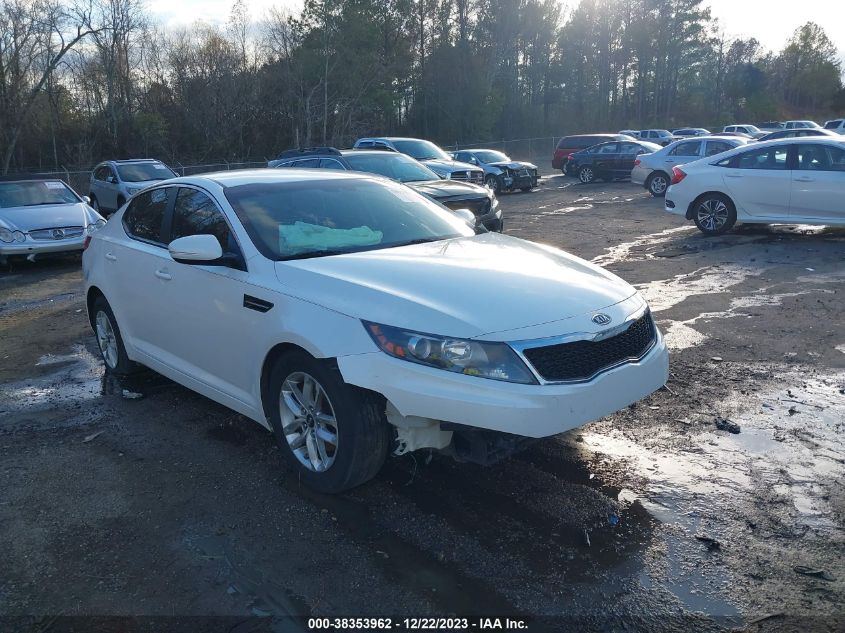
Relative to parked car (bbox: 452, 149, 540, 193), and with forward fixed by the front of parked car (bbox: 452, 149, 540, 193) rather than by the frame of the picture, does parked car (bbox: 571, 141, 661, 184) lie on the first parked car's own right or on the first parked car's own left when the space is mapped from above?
on the first parked car's own left

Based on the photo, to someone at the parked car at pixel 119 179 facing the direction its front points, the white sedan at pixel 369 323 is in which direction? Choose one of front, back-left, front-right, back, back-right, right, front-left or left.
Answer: front-right

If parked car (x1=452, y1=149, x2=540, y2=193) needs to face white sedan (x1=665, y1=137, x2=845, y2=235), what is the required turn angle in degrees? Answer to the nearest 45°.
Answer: approximately 45° to its right

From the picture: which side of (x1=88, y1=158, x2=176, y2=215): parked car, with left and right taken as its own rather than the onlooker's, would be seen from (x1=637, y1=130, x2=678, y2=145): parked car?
left

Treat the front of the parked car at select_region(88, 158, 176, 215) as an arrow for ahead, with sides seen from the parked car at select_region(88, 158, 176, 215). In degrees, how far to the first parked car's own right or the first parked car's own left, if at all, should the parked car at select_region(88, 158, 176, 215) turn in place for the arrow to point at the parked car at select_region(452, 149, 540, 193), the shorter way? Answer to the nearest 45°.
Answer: approximately 45° to the first parked car's own left

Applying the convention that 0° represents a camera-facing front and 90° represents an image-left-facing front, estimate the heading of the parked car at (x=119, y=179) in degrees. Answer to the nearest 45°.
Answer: approximately 315°

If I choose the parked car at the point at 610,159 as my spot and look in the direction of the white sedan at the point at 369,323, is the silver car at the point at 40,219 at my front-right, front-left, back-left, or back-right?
front-right

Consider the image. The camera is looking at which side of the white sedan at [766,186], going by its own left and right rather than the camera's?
right

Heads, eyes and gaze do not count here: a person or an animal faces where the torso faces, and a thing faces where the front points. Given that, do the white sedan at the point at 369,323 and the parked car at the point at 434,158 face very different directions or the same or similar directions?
same or similar directions

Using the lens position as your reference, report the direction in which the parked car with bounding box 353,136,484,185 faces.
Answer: facing the viewer and to the right of the viewer
